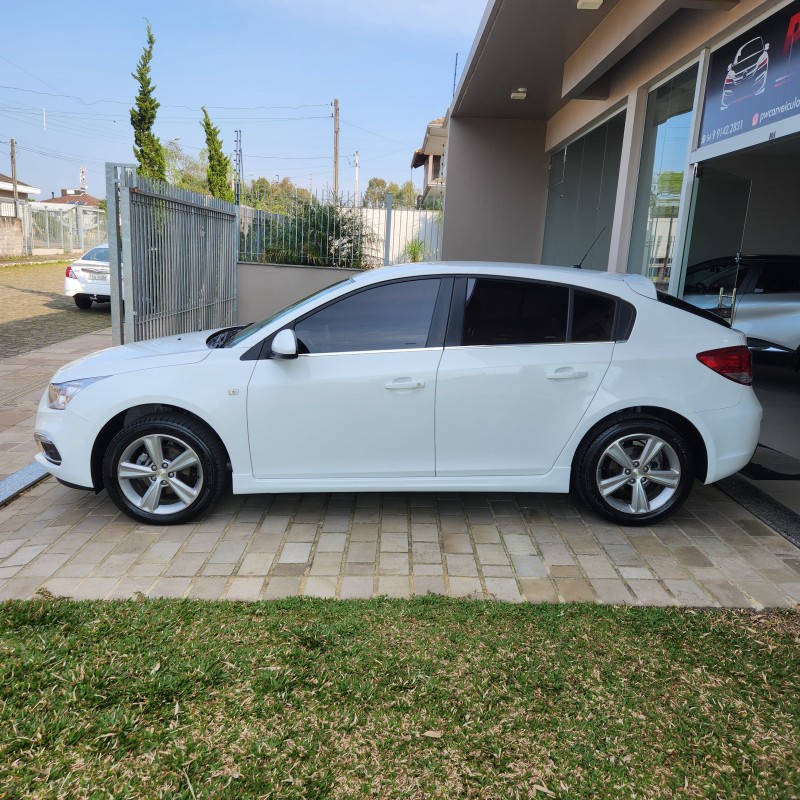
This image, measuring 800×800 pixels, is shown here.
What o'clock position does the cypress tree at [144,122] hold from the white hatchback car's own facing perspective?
The cypress tree is roughly at 2 o'clock from the white hatchback car.

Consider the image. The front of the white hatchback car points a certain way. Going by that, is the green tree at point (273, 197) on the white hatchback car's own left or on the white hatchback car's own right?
on the white hatchback car's own right

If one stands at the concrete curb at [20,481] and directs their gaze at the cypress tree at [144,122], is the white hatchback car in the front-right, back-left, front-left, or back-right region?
back-right

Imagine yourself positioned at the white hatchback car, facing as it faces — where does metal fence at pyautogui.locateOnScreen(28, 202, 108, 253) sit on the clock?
The metal fence is roughly at 2 o'clock from the white hatchback car.

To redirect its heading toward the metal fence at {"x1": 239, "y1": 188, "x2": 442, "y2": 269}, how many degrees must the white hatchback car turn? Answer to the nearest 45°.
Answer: approximately 90° to its right

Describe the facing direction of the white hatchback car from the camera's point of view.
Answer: facing to the left of the viewer

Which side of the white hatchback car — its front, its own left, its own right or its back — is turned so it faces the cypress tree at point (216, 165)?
right

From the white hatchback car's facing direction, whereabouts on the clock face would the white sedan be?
The white sedan is roughly at 2 o'clock from the white hatchback car.

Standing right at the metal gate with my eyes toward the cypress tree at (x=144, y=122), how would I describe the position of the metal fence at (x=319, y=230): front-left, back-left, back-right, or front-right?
front-right

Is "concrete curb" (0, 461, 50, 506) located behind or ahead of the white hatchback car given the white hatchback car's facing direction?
ahead

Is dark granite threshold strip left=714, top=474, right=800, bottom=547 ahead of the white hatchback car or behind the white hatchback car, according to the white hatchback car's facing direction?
behind
